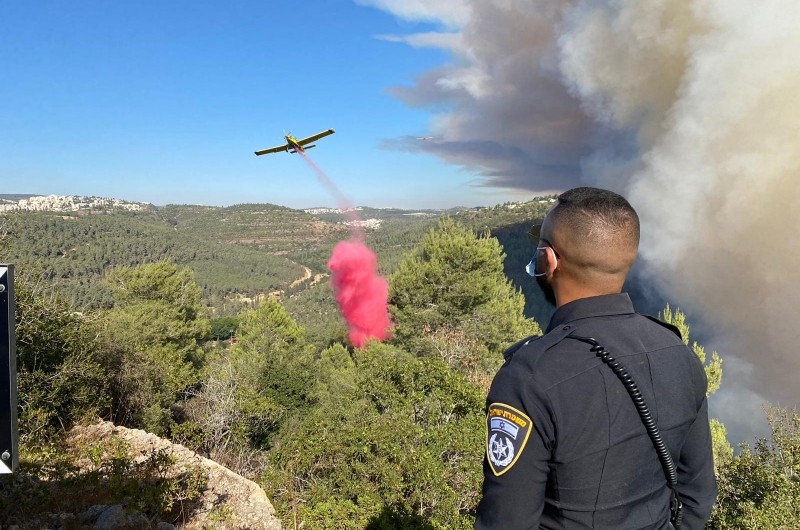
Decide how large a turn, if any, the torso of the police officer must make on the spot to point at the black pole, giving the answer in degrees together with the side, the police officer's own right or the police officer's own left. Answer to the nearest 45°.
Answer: approximately 45° to the police officer's own left

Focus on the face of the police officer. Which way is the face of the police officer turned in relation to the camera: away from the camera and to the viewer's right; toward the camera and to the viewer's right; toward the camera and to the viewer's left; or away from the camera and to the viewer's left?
away from the camera and to the viewer's left

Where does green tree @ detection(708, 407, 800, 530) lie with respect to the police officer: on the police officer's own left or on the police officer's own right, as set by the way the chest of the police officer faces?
on the police officer's own right

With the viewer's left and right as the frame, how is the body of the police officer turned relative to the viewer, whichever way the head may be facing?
facing away from the viewer and to the left of the viewer
